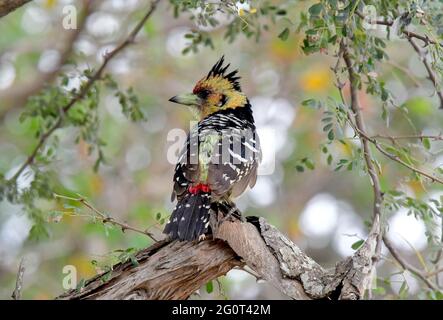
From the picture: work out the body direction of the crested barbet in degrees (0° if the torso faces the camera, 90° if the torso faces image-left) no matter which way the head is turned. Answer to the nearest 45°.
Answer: approximately 225°

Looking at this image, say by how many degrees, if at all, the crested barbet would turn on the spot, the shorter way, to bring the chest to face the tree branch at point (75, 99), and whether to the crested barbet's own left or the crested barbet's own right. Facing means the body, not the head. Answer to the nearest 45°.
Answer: approximately 135° to the crested barbet's own left

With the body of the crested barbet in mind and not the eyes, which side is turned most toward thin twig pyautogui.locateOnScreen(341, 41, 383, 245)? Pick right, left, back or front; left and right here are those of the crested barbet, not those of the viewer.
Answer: right

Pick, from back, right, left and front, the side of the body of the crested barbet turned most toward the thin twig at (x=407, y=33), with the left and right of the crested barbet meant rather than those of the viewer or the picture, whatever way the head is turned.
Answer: right
